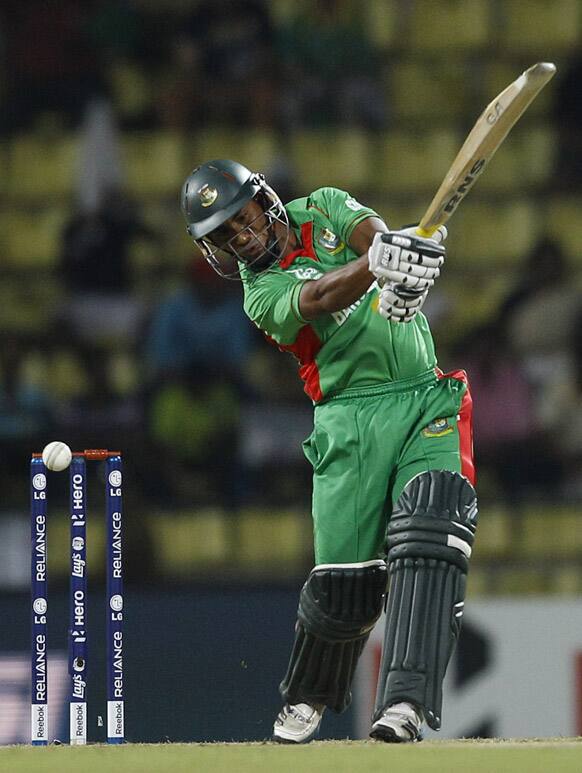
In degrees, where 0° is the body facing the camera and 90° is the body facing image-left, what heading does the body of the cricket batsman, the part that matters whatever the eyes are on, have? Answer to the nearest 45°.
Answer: approximately 0°

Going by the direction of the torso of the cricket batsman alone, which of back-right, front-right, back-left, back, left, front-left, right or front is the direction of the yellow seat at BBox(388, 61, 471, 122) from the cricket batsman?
back

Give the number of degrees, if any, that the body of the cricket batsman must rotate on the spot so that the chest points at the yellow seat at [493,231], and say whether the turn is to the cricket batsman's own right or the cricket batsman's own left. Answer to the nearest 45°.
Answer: approximately 180°

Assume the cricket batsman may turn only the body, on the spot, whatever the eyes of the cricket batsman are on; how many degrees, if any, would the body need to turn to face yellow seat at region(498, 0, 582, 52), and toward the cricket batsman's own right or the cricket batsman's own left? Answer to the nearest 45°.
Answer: approximately 180°

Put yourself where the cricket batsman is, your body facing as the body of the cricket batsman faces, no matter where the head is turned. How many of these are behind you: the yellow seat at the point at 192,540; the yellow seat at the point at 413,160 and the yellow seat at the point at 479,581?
3

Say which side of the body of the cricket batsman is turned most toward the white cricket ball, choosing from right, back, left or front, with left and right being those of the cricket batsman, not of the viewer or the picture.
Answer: right

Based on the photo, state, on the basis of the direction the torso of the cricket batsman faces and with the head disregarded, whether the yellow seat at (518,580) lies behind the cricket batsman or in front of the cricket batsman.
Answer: behind

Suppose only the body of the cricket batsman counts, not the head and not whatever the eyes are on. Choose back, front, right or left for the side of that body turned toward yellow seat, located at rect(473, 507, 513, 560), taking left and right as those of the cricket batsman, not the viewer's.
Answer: back

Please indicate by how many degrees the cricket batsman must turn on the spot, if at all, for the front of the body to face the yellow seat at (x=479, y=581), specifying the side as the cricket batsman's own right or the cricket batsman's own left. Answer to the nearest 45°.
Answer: approximately 180°

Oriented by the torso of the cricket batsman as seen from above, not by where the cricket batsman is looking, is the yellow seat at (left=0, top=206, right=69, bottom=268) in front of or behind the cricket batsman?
behind

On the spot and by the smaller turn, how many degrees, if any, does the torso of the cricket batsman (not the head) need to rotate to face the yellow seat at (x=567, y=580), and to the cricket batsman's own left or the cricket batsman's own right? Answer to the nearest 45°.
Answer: approximately 180°

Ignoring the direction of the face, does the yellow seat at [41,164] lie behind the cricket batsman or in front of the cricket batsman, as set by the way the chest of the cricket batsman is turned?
behind

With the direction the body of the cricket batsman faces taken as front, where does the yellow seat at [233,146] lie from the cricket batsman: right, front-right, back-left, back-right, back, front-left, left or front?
back

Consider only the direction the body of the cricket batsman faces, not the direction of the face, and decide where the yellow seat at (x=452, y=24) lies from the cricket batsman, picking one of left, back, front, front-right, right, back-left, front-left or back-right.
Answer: back
